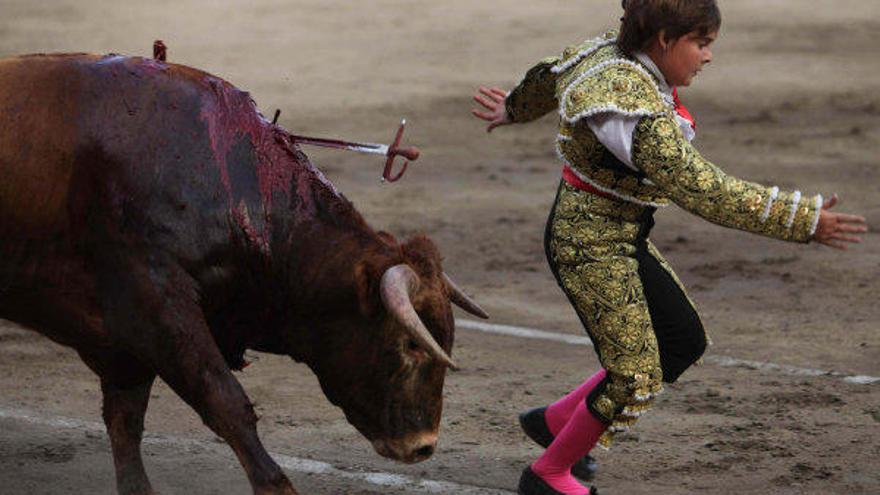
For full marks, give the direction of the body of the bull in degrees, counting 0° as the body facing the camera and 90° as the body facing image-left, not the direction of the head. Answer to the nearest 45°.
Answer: approximately 270°
